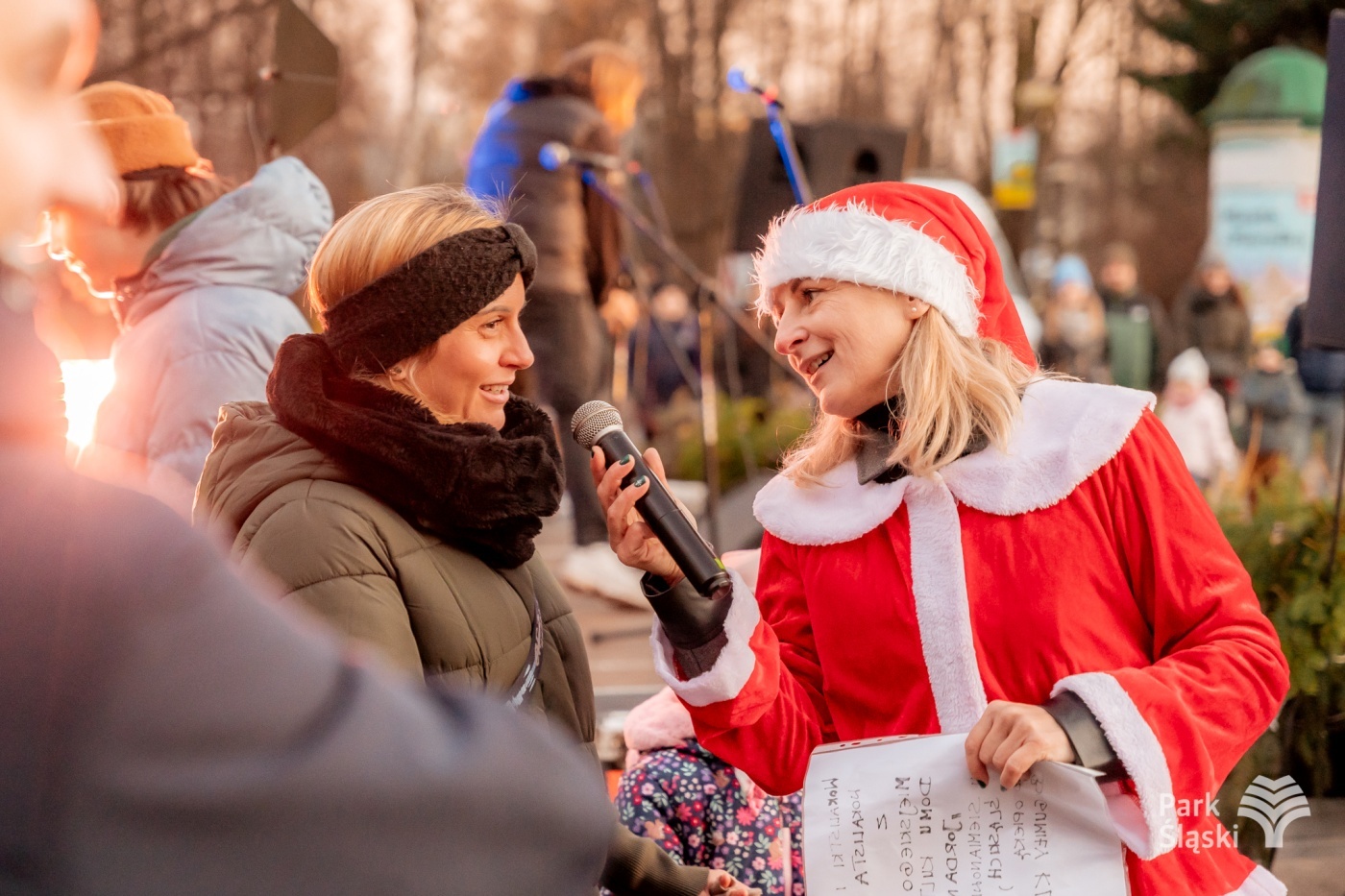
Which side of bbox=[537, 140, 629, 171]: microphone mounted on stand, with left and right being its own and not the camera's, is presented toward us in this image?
left

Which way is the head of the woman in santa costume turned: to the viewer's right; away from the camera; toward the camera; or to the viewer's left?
to the viewer's left

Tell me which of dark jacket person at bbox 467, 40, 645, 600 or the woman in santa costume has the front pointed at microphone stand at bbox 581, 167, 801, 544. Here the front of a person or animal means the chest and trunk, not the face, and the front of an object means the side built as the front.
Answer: the dark jacket person

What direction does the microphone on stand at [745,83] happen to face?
to the viewer's left

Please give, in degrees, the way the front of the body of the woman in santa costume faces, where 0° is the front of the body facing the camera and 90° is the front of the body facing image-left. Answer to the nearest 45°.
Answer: approximately 45°

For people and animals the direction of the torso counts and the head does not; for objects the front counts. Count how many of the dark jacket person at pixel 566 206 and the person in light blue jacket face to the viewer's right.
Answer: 1

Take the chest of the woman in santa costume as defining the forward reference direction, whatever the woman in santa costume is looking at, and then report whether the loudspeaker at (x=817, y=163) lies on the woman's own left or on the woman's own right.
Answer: on the woman's own right

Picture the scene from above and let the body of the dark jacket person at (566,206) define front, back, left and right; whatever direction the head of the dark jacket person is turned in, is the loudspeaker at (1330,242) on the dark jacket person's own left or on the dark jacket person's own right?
on the dark jacket person's own right

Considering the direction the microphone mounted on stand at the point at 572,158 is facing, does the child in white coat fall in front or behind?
behind
